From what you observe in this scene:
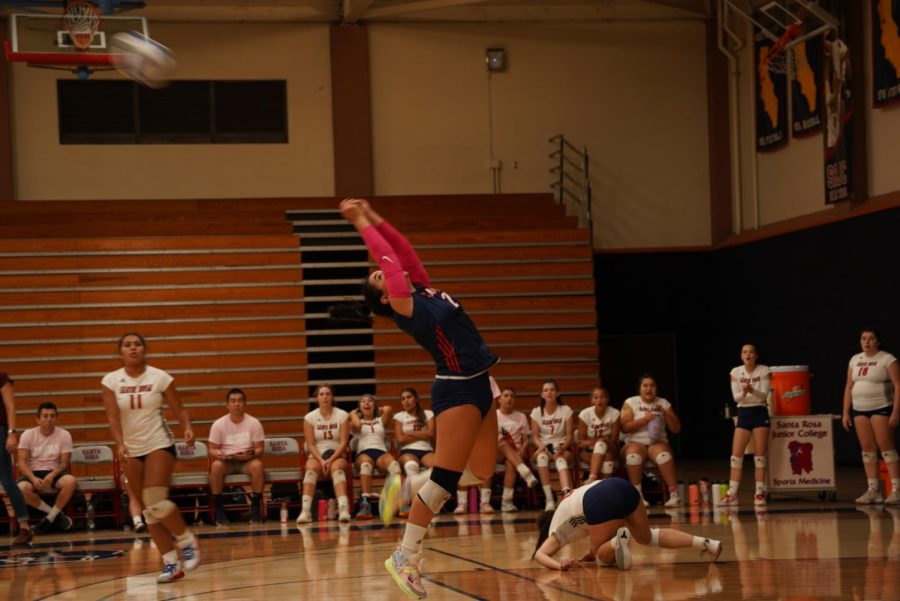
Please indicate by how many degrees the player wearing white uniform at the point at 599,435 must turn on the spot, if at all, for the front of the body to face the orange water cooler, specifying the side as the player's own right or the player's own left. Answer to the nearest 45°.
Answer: approximately 90° to the player's own left

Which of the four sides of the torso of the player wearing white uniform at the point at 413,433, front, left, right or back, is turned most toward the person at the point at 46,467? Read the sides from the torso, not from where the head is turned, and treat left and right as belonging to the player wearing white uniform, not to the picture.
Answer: right

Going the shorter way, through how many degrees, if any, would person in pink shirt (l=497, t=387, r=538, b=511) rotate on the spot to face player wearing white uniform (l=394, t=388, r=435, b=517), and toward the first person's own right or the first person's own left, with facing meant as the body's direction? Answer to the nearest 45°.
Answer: approximately 90° to the first person's own right

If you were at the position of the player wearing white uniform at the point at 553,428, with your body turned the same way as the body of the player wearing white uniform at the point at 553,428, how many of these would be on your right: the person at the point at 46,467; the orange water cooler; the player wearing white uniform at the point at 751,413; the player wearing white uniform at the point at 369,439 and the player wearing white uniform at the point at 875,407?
2

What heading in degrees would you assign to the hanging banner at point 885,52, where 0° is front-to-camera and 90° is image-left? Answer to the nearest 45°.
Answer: approximately 45°

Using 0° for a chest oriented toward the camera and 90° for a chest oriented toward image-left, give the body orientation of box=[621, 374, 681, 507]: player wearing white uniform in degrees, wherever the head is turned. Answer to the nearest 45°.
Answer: approximately 0°

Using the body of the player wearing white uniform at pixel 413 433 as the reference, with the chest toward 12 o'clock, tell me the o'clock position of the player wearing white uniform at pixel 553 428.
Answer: the player wearing white uniform at pixel 553 428 is roughly at 9 o'clock from the player wearing white uniform at pixel 413 433.
